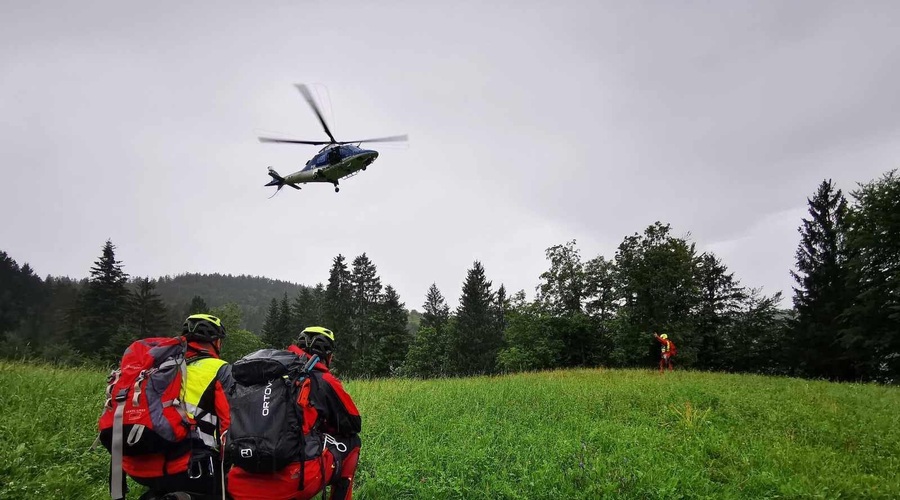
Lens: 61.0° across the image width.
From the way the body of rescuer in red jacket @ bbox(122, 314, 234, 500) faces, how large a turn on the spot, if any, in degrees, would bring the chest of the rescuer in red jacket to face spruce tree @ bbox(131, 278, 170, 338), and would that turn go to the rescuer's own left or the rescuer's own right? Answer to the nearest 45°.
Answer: approximately 45° to the rescuer's own left

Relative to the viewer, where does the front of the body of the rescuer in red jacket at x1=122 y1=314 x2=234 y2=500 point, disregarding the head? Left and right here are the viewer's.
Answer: facing away from the viewer and to the right of the viewer

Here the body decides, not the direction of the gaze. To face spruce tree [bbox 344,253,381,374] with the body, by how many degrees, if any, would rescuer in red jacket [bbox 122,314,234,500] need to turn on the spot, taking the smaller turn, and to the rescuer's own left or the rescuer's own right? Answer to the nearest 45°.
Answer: approximately 45° to the rescuer's own left
